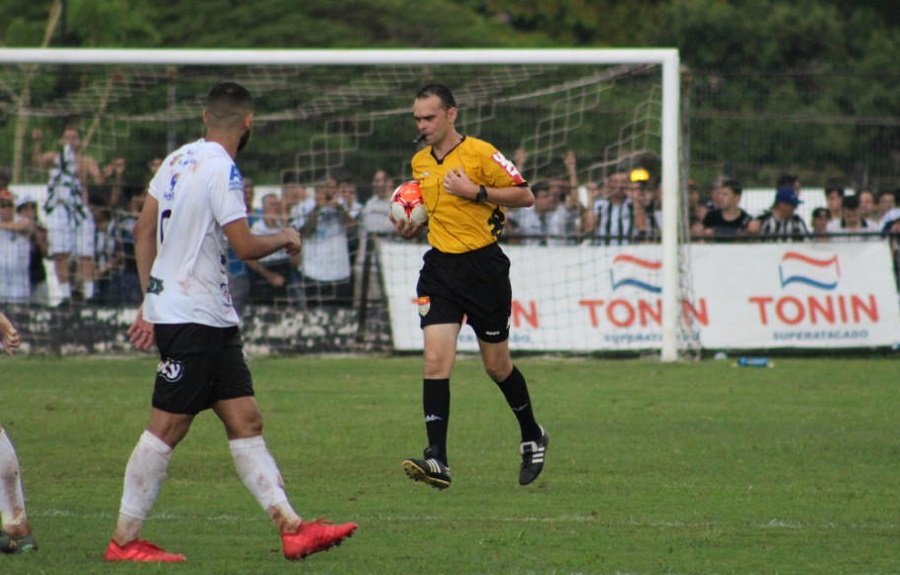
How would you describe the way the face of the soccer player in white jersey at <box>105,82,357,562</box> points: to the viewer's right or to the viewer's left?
to the viewer's right

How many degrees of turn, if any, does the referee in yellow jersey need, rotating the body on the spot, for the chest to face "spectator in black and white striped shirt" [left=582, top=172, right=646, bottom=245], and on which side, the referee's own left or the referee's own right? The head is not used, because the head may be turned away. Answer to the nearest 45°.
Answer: approximately 135° to the referee's own right

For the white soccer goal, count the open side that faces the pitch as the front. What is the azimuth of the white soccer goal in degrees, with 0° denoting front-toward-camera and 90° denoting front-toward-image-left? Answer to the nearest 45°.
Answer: approximately 0°

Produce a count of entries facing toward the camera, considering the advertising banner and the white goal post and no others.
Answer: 2

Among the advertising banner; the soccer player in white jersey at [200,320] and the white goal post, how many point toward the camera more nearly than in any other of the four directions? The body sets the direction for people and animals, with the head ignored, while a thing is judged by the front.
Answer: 2

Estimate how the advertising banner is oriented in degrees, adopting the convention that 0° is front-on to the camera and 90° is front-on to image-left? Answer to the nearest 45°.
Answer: approximately 0°
